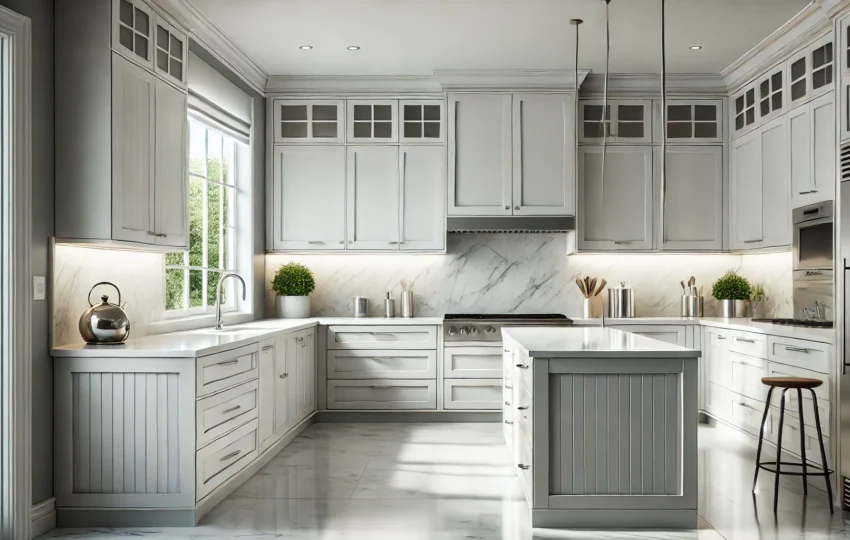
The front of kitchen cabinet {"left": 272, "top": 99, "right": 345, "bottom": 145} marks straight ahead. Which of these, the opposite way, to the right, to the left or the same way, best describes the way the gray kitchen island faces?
to the right

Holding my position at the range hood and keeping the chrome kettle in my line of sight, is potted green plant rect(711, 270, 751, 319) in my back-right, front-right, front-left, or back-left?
back-left

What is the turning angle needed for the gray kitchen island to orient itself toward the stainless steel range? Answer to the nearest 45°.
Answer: approximately 90° to its right

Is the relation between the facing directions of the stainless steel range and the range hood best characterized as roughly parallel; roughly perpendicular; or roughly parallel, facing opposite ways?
roughly parallel

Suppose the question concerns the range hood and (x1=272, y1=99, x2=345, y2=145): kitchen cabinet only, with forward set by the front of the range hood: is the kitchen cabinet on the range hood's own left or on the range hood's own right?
on the range hood's own right

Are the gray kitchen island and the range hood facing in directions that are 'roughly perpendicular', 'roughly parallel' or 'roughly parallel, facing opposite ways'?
roughly perpendicular

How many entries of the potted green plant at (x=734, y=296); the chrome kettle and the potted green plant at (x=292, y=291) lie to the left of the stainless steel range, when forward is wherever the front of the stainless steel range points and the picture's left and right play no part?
1

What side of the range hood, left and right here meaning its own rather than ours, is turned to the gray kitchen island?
front

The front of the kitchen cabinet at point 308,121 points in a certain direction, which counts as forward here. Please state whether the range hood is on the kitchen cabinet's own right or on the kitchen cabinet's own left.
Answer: on the kitchen cabinet's own left

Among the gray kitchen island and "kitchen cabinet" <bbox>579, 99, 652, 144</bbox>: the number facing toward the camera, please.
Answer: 1

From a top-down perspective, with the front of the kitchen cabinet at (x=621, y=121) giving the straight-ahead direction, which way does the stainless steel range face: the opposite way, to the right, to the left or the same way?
the same way

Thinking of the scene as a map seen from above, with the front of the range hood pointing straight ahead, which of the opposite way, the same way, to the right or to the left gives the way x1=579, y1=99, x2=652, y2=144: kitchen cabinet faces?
the same way

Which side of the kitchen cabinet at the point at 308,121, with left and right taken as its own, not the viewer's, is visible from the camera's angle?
front

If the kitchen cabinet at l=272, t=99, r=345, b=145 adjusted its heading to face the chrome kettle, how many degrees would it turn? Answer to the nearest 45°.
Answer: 0° — it already faces it

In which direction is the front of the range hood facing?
toward the camera

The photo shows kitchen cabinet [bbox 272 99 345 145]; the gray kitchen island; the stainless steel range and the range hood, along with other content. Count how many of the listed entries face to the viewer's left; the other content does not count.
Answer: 1
